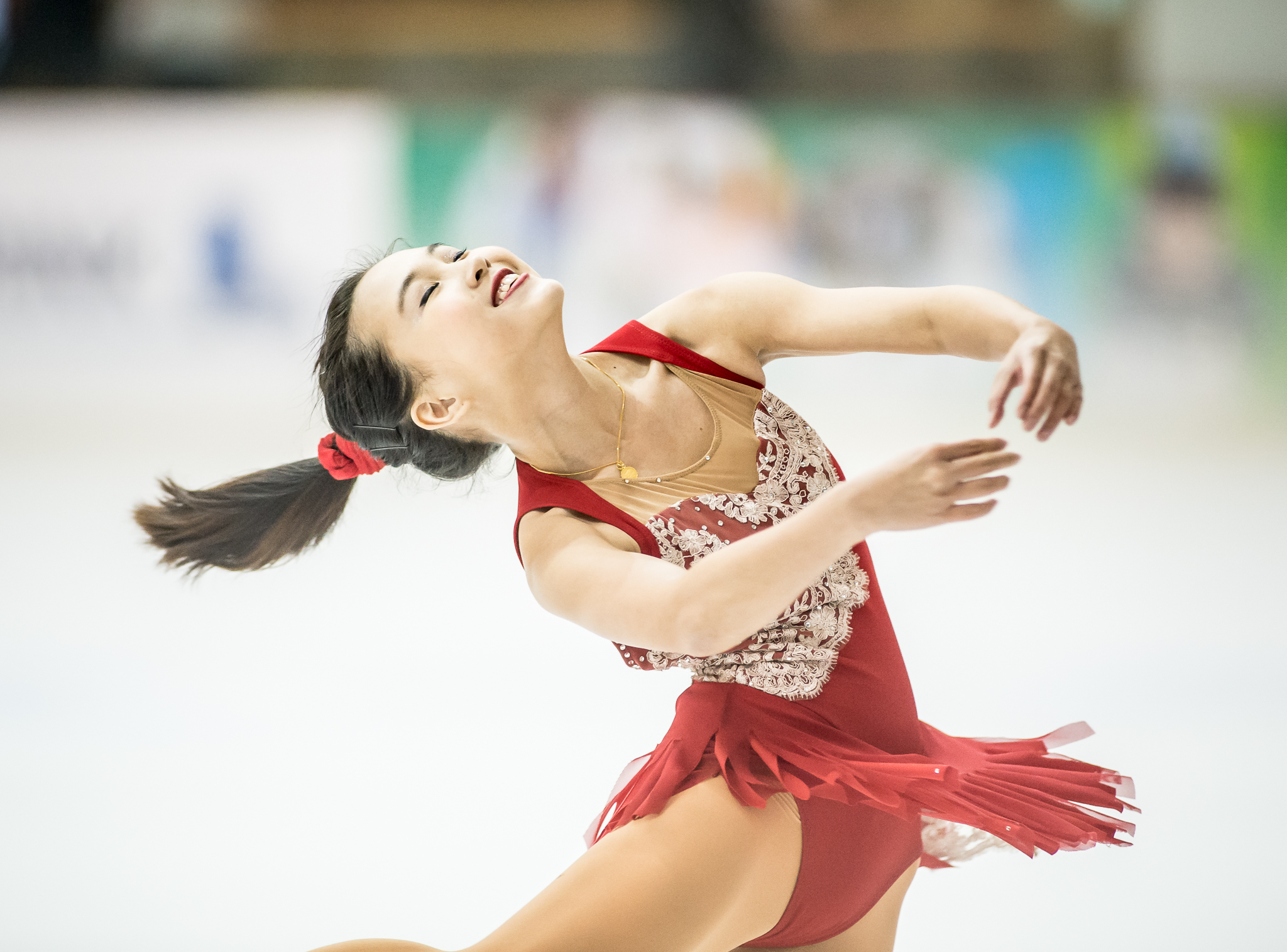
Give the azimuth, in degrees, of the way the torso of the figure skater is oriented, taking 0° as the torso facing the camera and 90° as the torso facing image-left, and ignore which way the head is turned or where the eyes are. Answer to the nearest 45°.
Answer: approximately 315°

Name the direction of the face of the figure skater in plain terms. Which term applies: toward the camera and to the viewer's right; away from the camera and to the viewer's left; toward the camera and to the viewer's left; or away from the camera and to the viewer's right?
toward the camera and to the viewer's right
